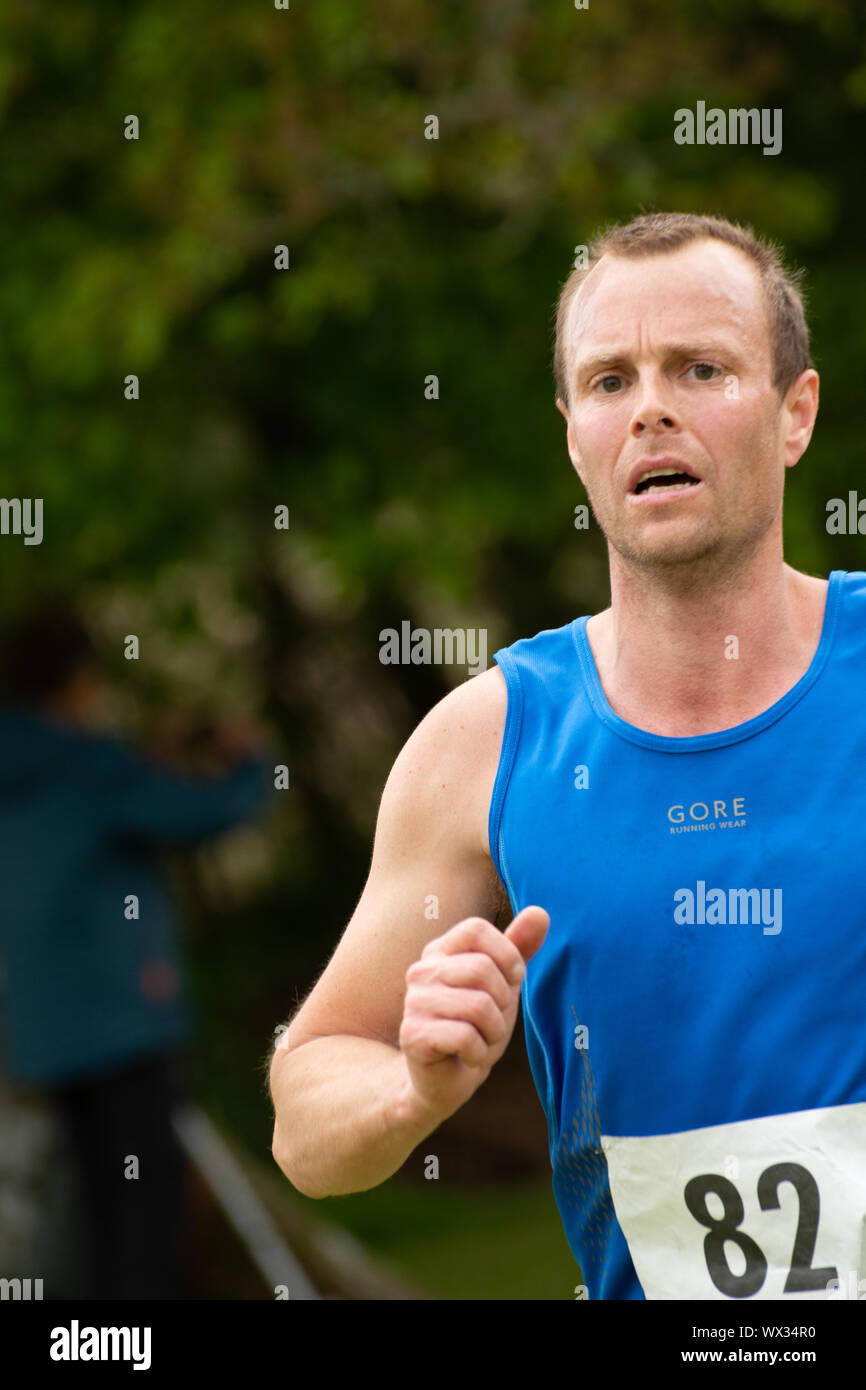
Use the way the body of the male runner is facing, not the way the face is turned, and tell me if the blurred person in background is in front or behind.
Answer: behind

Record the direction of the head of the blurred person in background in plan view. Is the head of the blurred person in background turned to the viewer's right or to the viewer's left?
to the viewer's right

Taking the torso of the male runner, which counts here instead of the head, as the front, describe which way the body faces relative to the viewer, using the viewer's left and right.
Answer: facing the viewer
